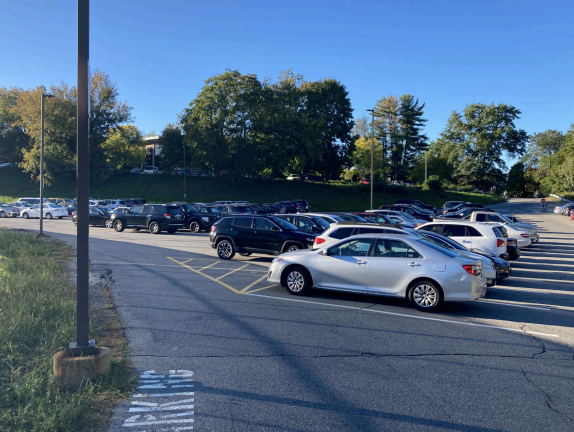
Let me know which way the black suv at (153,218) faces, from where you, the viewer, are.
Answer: facing away from the viewer and to the left of the viewer

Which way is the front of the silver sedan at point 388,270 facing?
to the viewer's left

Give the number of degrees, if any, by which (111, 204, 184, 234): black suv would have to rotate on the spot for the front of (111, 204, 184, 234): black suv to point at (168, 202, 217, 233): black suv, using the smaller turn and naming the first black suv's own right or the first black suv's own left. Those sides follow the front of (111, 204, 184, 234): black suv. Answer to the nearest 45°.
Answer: approximately 135° to the first black suv's own right

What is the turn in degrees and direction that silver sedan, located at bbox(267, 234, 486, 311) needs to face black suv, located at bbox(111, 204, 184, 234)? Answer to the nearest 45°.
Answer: approximately 45° to its right

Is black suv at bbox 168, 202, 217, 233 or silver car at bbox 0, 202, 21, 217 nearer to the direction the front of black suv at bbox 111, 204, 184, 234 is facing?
the silver car

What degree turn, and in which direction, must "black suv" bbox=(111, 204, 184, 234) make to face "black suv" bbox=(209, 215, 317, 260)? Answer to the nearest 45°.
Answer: approximately 135° to its left

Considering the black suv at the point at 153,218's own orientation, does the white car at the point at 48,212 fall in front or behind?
in front
